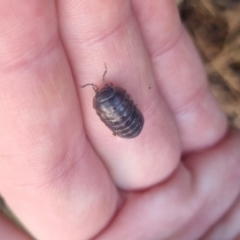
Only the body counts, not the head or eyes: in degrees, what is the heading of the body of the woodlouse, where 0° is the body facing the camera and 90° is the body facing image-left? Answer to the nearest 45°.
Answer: approximately 135°
